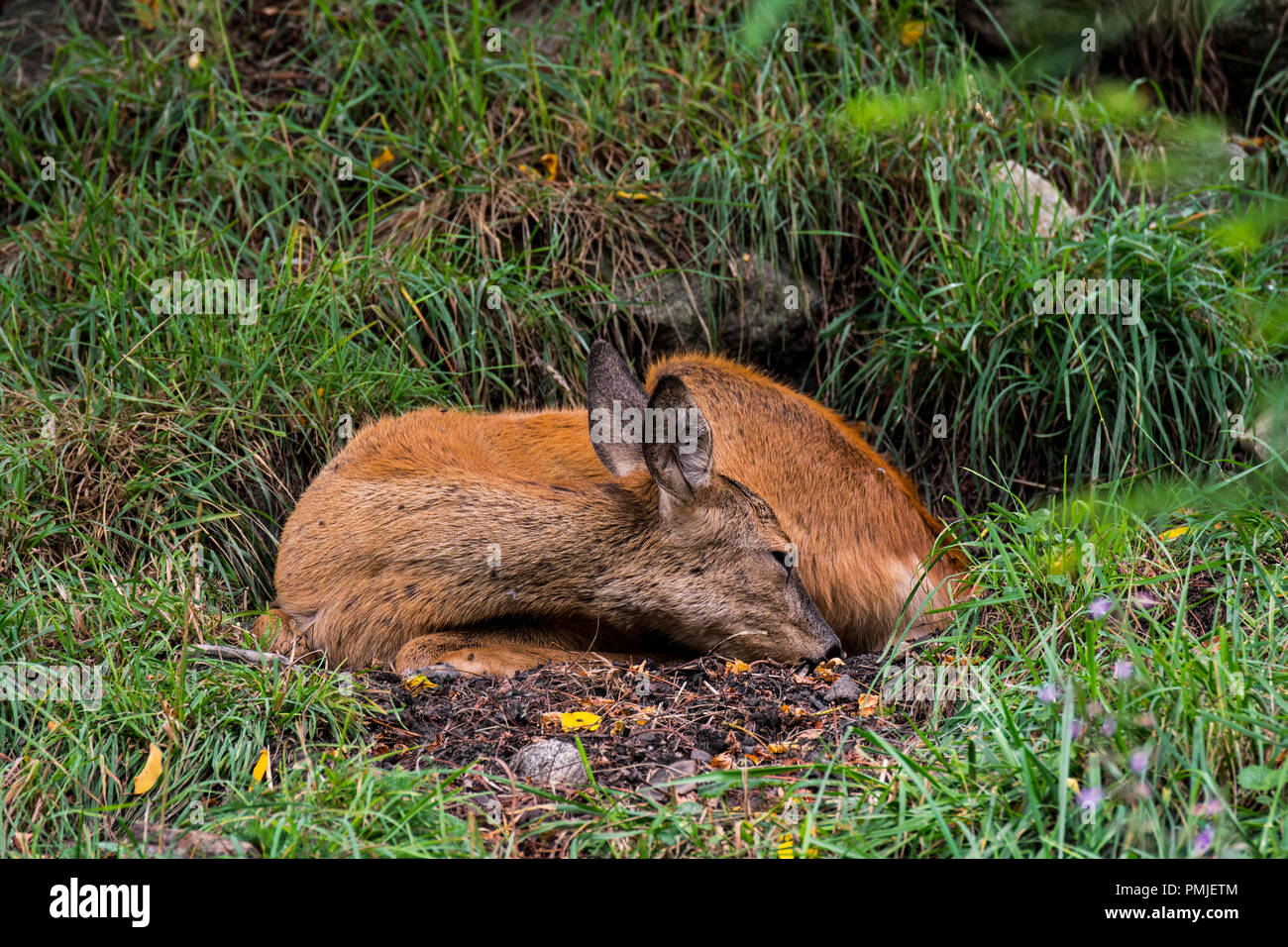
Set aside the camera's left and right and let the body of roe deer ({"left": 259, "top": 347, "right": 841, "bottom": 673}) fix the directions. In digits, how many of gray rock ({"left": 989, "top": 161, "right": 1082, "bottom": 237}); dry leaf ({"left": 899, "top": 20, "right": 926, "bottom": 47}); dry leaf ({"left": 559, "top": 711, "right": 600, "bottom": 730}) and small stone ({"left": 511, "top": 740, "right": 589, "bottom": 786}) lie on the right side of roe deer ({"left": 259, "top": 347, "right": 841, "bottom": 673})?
2

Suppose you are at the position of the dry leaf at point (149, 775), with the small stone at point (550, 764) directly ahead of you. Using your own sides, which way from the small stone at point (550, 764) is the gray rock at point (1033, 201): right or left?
left
